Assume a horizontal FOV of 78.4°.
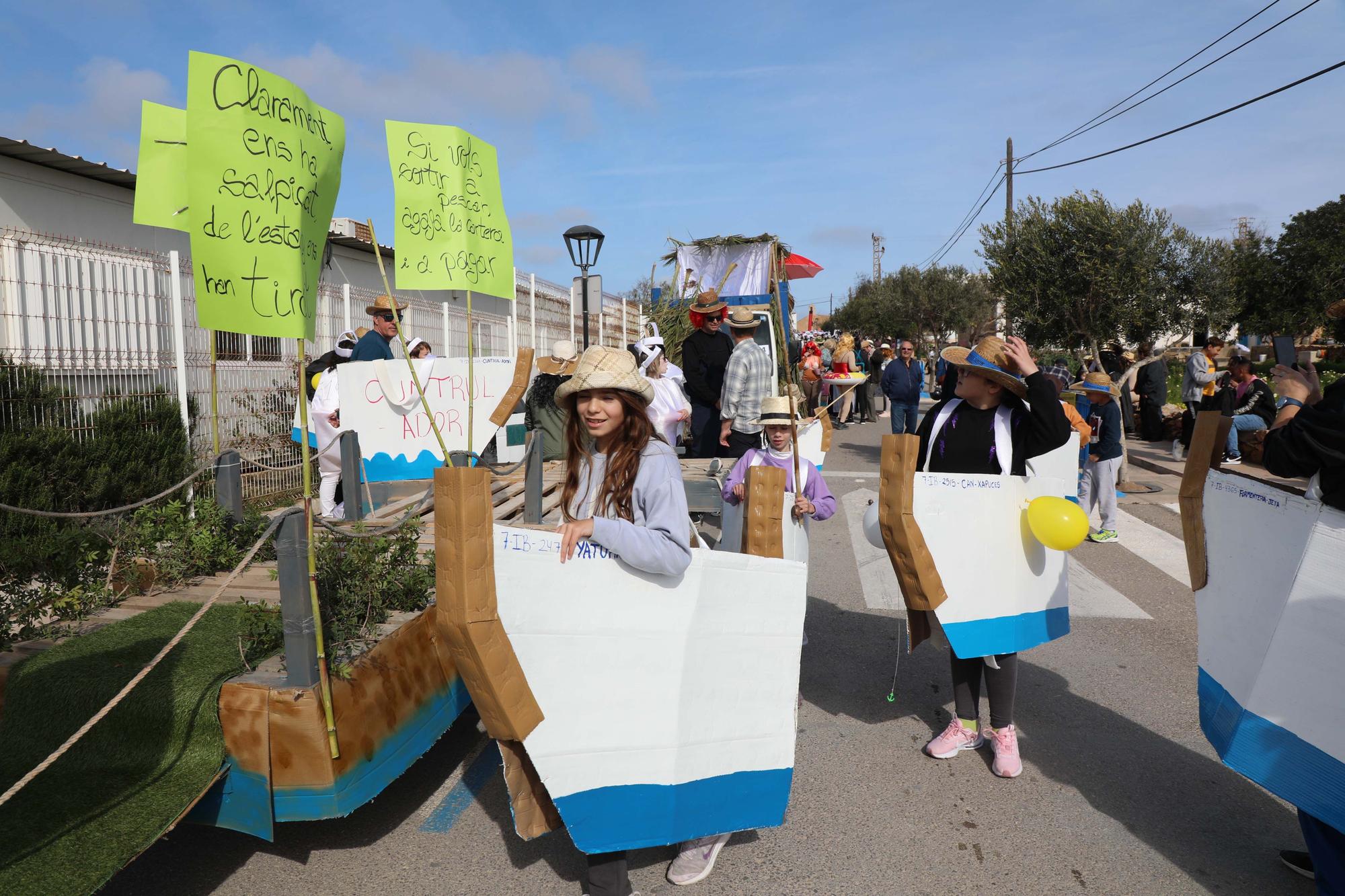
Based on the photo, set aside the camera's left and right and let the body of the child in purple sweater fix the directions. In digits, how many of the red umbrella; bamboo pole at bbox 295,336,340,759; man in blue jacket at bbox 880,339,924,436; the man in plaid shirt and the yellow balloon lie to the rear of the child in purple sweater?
3

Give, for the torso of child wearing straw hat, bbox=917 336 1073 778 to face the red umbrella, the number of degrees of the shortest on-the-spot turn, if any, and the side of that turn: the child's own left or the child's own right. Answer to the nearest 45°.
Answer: approximately 180°

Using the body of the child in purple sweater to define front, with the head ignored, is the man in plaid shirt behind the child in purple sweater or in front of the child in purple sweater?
behind

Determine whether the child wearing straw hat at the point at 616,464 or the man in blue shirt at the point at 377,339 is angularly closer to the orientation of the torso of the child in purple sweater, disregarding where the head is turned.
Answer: the child wearing straw hat

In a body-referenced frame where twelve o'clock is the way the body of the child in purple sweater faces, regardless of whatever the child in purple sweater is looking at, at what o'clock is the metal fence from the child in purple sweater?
The metal fence is roughly at 4 o'clock from the child in purple sweater.

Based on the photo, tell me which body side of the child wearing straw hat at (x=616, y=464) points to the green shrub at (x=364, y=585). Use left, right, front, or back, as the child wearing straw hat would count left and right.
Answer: right

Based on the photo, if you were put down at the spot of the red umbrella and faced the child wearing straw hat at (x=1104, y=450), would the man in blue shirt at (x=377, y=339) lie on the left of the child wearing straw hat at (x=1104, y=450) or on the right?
right

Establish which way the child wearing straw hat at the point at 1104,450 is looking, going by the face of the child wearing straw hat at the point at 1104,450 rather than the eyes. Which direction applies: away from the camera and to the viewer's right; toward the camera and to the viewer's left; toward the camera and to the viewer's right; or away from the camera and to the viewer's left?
toward the camera and to the viewer's left

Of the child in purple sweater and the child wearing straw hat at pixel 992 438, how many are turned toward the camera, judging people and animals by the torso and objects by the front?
2

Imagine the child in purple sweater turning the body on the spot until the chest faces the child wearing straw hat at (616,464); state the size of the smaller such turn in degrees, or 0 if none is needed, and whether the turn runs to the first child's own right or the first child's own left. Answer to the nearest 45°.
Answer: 0° — they already face them

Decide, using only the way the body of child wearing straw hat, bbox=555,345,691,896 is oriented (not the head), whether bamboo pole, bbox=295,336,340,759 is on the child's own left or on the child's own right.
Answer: on the child's own right

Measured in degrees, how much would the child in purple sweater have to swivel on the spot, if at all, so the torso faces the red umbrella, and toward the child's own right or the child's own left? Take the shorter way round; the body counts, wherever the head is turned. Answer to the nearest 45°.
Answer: approximately 180°

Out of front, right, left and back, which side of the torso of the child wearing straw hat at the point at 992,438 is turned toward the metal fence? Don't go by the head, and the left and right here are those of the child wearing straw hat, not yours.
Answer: right
